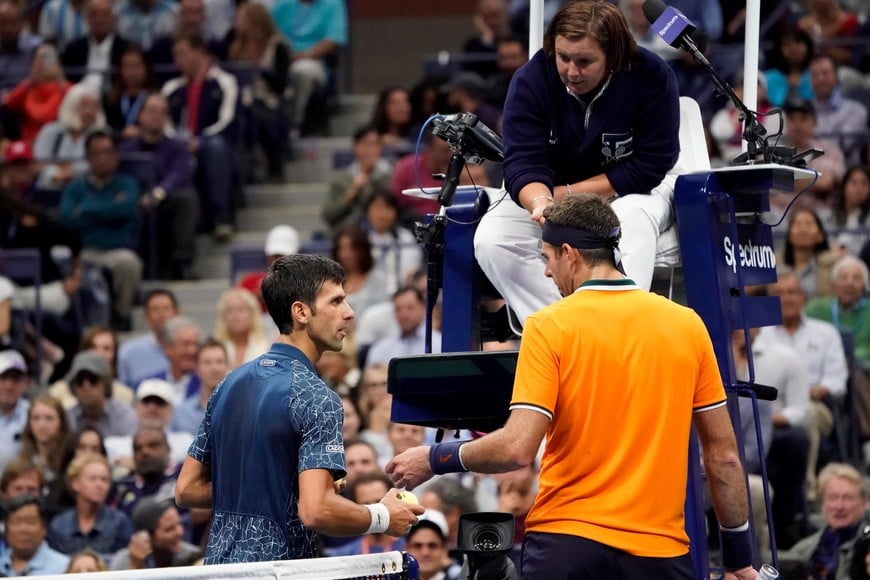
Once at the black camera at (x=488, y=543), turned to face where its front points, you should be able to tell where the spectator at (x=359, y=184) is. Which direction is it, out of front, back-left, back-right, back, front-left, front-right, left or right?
back

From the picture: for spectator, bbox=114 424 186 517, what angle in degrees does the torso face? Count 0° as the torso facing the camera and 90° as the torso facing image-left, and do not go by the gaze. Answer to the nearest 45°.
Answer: approximately 0°

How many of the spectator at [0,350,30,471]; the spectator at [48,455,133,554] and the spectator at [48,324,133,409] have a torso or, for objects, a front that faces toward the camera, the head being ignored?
3

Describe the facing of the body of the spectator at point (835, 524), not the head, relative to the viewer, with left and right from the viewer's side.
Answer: facing the viewer and to the left of the viewer

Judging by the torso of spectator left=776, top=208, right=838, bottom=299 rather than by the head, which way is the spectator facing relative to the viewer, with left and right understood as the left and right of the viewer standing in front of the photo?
facing the viewer

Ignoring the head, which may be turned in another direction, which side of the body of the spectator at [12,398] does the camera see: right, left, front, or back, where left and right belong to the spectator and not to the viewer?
front

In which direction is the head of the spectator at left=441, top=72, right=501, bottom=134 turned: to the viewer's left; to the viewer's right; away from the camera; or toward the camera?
toward the camera

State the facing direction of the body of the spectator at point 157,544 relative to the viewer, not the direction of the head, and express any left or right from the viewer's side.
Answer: facing the viewer and to the right of the viewer

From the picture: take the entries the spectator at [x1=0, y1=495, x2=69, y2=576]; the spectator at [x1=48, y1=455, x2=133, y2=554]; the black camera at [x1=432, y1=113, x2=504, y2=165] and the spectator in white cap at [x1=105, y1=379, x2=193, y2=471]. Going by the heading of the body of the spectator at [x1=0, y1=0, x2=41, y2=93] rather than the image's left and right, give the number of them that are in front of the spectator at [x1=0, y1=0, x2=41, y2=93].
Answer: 4

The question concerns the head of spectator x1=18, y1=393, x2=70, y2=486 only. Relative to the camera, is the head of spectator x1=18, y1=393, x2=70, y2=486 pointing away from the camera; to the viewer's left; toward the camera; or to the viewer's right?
toward the camera

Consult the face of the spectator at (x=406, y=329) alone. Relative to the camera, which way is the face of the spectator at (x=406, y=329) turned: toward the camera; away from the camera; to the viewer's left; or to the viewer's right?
toward the camera

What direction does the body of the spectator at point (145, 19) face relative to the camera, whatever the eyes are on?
toward the camera

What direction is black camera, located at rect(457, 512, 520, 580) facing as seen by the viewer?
toward the camera

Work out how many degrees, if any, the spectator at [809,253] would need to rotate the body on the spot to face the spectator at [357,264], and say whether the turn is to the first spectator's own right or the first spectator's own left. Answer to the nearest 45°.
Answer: approximately 90° to the first spectator's own right

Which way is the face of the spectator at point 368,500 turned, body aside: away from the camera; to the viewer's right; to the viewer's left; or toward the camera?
toward the camera

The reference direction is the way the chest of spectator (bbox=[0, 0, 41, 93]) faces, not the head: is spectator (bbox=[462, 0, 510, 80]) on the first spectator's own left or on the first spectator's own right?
on the first spectator's own left
